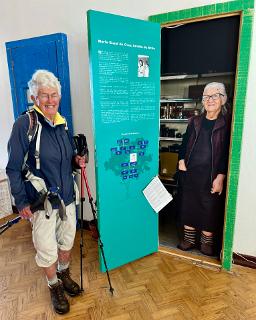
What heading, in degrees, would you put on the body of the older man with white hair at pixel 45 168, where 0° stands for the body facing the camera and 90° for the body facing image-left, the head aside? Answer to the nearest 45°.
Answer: approximately 315°

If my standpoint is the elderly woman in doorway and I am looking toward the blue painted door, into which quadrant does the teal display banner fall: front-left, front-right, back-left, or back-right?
front-left

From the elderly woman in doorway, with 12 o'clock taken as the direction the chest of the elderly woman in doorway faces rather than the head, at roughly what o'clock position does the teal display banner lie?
The teal display banner is roughly at 2 o'clock from the elderly woman in doorway.

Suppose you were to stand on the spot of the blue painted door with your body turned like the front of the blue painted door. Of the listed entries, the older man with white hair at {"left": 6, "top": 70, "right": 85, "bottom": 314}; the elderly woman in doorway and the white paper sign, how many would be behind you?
0

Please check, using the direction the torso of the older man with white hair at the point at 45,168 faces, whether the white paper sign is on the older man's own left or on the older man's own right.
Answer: on the older man's own left

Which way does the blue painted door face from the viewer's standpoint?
toward the camera

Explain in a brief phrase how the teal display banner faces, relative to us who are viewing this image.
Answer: facing the viewer and to the right of the viewer

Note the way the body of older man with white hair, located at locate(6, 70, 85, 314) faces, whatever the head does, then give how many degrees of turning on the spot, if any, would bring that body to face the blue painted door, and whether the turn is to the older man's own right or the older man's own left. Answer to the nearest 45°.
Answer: approximately 135° to the older man's own left

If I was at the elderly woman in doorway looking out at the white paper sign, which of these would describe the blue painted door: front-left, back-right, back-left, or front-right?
front-right

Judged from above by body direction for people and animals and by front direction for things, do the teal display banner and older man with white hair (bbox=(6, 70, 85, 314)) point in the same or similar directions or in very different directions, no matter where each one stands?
same or similar directions

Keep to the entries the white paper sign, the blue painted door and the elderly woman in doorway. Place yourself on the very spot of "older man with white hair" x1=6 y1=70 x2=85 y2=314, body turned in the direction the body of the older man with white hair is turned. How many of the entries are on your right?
0

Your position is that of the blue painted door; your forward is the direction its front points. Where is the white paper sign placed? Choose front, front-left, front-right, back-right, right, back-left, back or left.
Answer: front-left

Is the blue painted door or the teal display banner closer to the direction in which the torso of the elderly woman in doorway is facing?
the teal display banner

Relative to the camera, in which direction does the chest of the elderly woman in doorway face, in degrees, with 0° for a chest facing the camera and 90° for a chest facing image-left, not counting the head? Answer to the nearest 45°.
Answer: approximately 0°

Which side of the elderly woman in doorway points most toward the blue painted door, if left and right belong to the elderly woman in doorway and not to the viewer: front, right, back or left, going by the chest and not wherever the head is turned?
right
